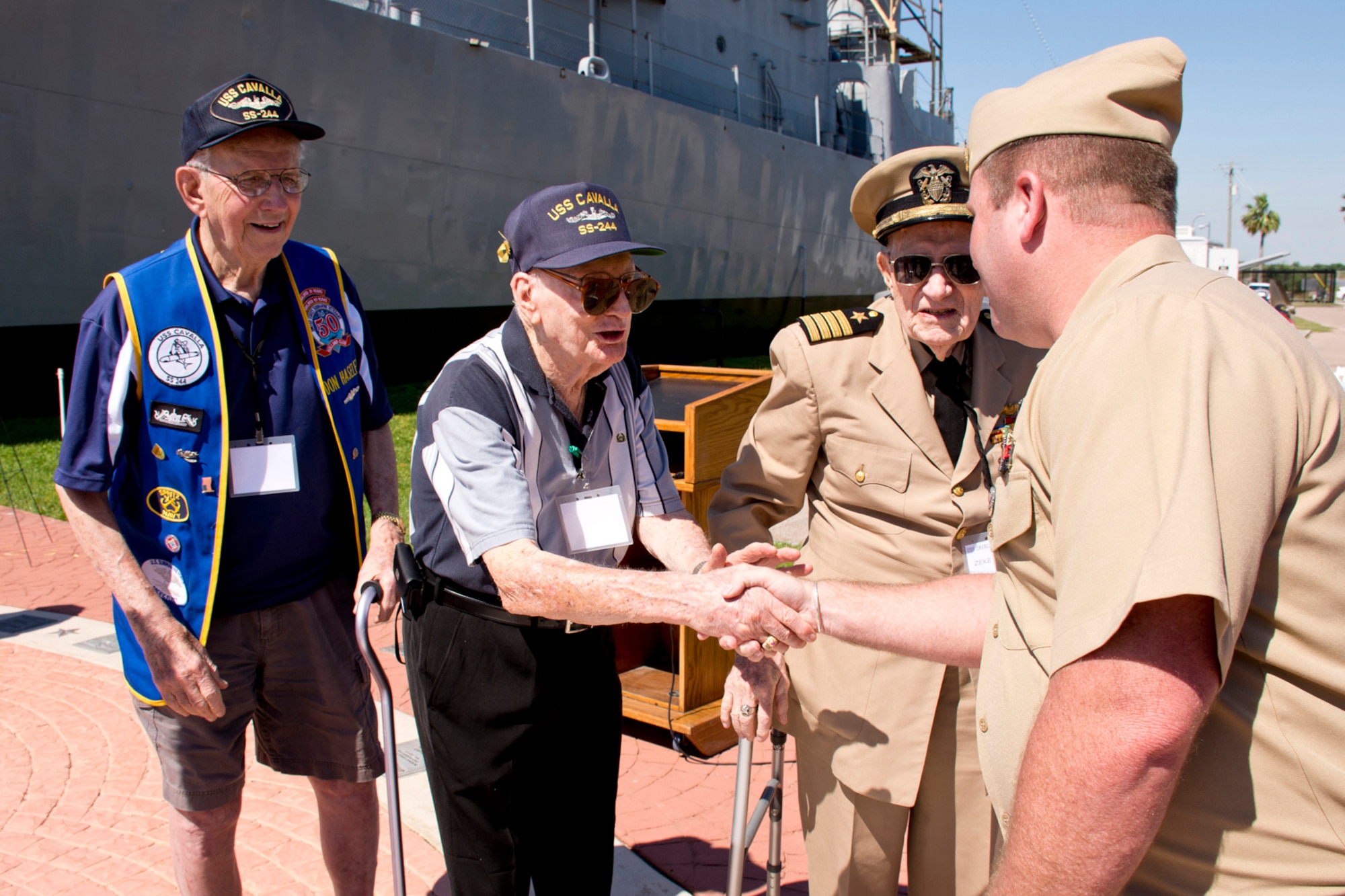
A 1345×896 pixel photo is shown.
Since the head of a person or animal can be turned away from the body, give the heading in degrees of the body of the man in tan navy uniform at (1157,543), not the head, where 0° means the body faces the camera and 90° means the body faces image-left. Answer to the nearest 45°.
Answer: approximately 90°

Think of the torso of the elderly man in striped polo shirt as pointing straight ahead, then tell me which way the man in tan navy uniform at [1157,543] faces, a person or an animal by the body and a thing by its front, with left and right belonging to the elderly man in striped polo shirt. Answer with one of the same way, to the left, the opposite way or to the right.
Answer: the opposite way

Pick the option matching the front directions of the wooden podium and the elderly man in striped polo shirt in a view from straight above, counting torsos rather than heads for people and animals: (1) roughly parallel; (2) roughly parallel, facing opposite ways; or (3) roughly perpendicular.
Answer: roughly perpendicular

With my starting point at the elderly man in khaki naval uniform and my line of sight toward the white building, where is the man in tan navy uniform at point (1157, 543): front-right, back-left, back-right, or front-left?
back-right

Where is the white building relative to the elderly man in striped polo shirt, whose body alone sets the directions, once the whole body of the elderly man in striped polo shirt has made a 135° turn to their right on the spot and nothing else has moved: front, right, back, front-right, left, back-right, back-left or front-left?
back-right

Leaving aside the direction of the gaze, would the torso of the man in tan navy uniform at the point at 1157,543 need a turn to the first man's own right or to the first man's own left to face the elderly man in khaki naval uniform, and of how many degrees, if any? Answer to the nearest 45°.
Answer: approximately 90° to the first man's own right

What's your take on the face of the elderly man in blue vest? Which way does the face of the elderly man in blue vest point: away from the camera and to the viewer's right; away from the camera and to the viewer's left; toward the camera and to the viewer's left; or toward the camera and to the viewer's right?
toward the camera and to the viewer's right

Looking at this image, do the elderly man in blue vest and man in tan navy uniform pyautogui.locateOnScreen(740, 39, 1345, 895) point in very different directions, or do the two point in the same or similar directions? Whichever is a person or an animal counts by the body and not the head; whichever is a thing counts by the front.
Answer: very different directions
